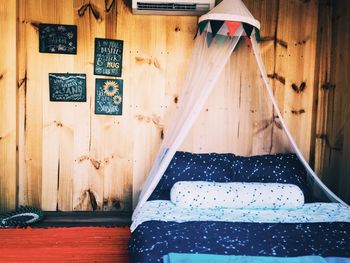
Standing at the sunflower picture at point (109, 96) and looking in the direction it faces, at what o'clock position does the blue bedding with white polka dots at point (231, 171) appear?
The blue bedding with white polka dots is roughly at 10 o'clock from the sunflower picture.

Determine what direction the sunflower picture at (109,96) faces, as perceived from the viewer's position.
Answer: facing the viewer

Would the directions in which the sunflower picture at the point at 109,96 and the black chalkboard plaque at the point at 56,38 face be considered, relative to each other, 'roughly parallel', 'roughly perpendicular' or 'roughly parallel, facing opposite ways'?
roughly parallel

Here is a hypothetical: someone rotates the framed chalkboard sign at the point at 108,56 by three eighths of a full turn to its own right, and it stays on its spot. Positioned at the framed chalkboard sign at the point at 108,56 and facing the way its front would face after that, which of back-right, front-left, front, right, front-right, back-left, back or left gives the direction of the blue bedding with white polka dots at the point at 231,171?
back

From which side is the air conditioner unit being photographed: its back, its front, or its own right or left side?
front

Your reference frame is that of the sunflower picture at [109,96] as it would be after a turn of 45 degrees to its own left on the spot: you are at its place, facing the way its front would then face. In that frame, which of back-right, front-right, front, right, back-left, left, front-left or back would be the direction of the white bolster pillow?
front

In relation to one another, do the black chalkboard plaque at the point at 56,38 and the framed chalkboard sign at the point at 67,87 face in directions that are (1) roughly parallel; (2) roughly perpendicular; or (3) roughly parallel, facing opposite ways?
roughly parallel

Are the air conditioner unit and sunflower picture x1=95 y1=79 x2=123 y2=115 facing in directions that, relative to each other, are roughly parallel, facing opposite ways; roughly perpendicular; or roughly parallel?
roughly parallel

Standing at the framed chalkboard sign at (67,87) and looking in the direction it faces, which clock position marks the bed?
The bed is roughly at 11 o'clock from the framed chalkboard sign.
